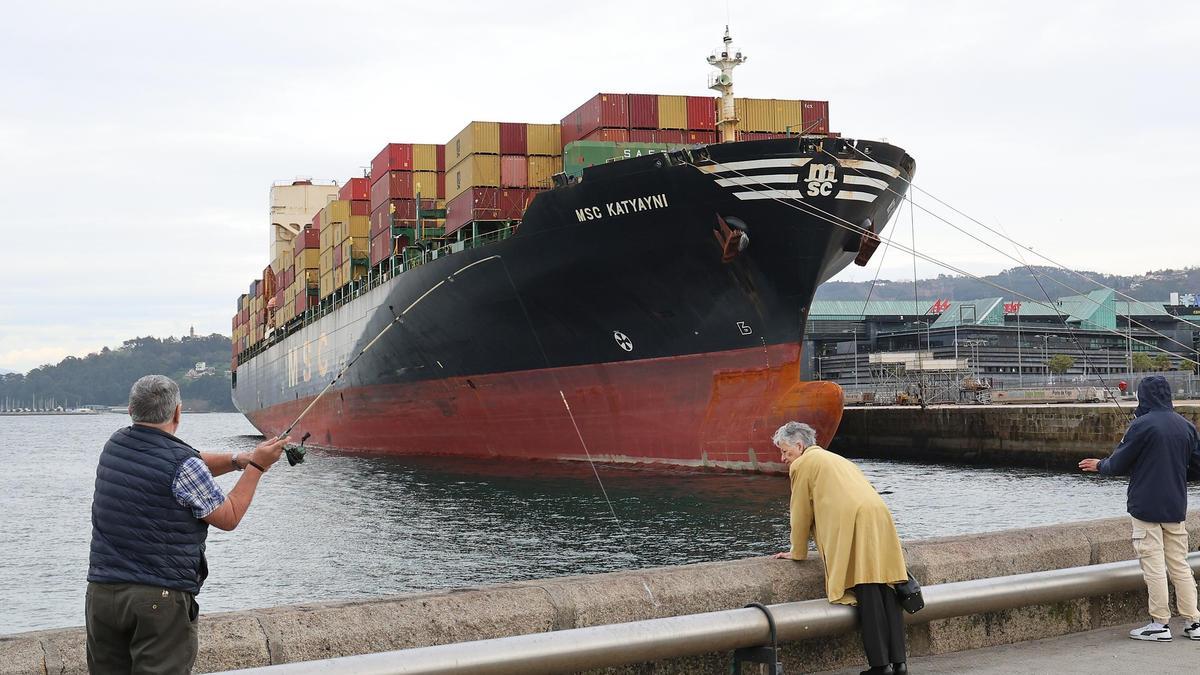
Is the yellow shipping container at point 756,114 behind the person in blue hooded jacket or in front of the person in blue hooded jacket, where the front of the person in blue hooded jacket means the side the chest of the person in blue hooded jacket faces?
in front

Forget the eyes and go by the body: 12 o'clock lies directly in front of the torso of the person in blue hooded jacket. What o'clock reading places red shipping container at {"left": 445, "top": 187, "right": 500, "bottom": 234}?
The red shipping container is roughly at 12 o'clock from the person in blue hooded jacket.

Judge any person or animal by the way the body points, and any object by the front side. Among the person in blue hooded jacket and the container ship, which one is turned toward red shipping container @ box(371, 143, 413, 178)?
the person in blue hooded jacket

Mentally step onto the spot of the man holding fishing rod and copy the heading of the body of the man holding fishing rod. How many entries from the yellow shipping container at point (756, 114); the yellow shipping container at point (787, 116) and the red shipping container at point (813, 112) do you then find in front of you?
3

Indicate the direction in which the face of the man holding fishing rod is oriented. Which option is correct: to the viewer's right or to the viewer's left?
to the viewer's right

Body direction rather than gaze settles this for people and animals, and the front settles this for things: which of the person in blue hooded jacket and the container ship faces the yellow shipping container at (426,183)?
the person in blue hooded jacket

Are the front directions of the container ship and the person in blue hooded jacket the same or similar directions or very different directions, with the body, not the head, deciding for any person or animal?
very different directions

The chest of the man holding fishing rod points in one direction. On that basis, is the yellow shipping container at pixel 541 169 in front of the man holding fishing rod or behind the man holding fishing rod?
in front

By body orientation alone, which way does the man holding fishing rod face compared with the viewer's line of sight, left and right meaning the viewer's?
facing away from the viewer and to the right of the viewer

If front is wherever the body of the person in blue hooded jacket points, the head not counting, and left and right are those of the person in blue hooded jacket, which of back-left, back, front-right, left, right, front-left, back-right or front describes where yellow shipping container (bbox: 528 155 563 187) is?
front

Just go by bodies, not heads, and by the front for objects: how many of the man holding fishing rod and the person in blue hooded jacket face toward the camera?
0

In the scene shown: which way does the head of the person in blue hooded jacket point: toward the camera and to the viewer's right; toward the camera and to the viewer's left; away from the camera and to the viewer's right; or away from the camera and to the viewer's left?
away from the camera and to the viewer's left

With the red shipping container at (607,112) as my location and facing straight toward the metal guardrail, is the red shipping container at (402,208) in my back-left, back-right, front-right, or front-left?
back-right

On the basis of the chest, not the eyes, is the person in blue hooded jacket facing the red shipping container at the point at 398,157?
yes

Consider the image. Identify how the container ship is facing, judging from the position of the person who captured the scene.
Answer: facing the viewer and to the right of the viewer

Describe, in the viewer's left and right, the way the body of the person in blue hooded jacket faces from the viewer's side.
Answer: facing away from the viewer and to the left of the viewer

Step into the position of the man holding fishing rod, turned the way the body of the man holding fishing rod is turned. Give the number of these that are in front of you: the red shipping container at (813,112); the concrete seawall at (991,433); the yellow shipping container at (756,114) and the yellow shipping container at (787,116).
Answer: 4

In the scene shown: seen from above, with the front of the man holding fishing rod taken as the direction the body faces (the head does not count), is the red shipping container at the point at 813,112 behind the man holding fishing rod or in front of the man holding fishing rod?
in front
